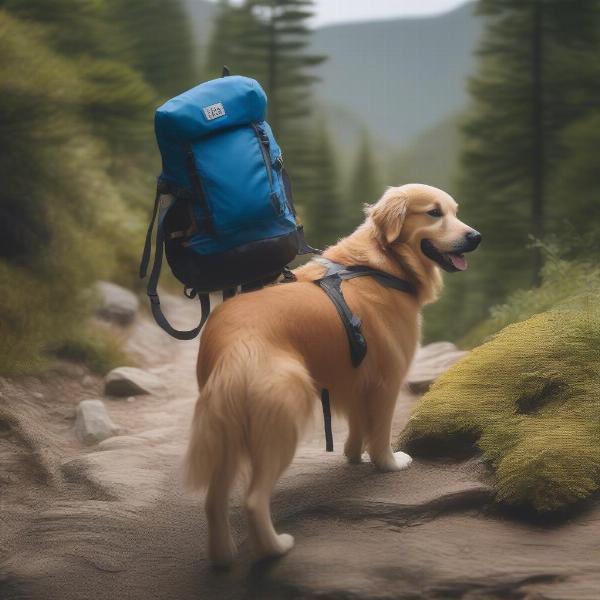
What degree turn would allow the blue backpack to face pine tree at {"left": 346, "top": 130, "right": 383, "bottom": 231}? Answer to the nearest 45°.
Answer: approximately 180°

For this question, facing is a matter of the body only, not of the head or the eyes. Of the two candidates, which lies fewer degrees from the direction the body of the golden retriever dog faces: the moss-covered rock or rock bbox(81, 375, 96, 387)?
the moss-covered rock

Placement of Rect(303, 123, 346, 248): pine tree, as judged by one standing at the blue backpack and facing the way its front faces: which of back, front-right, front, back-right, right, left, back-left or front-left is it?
back

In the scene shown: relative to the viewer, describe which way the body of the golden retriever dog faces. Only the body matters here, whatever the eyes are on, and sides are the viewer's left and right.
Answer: facing away from the viewer and to the right of the viewer

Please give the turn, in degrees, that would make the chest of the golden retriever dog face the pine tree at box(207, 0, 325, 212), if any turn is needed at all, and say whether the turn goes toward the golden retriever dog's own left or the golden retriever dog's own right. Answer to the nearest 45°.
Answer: approximately 45° to the golden retriever dog's own left

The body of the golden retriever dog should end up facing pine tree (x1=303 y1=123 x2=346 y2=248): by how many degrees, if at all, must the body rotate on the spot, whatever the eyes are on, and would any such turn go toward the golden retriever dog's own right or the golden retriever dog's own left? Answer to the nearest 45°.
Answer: approximately 45° to the golden retriever dog's own left

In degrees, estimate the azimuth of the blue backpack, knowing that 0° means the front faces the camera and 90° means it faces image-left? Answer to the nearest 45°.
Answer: approximately 0°

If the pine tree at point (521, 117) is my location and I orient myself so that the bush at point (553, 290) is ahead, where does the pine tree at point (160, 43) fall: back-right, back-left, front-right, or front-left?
back-right
